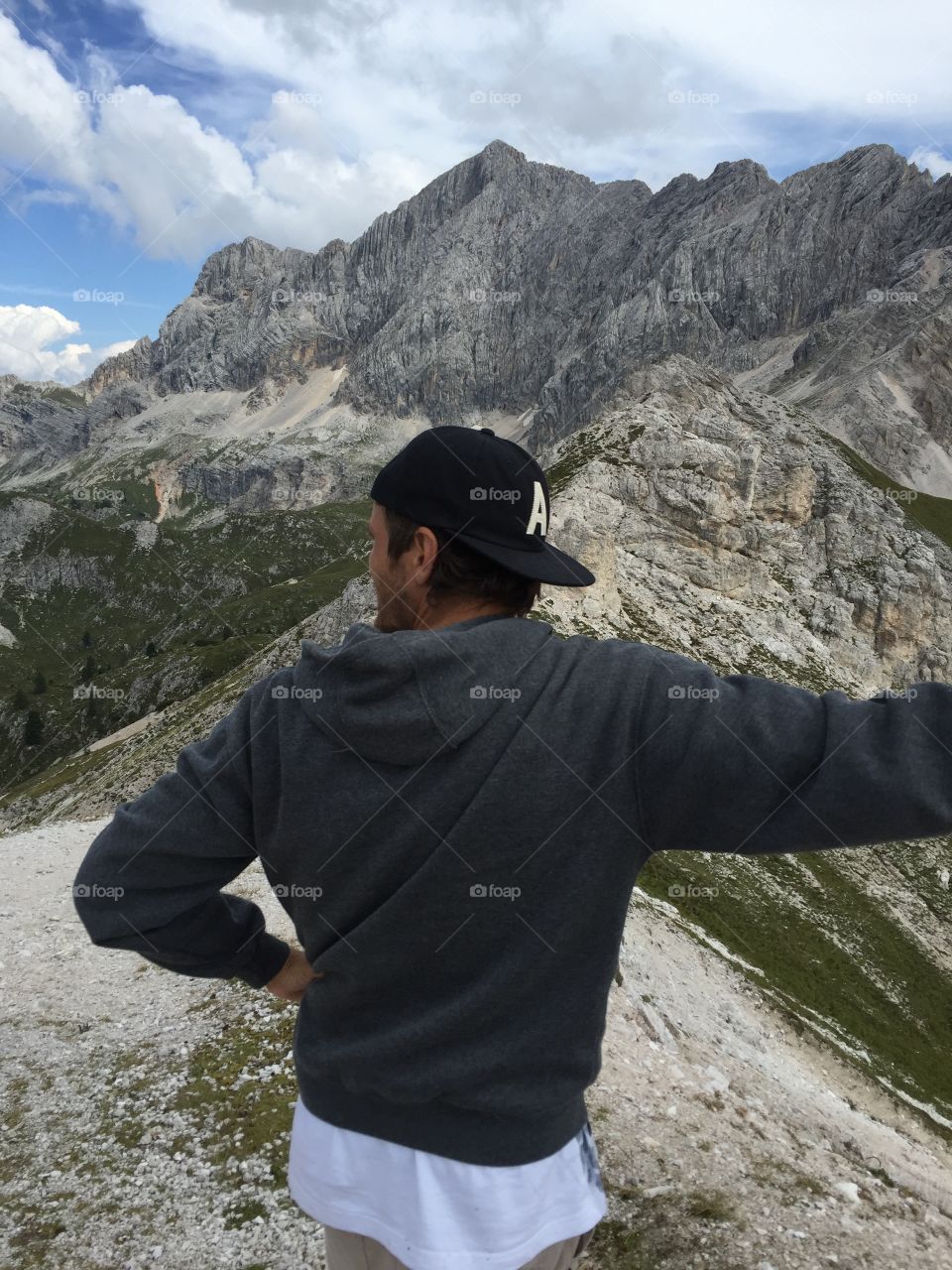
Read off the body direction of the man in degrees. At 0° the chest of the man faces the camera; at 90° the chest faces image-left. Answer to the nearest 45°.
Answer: approximately 180°
